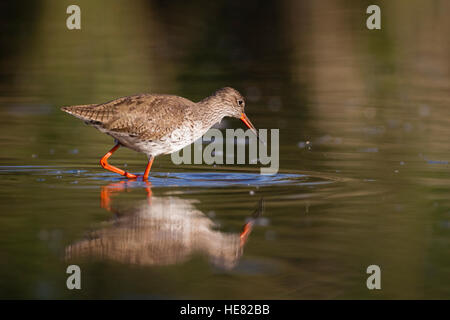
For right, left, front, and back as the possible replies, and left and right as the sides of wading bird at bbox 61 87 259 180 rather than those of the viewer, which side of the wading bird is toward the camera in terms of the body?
right
